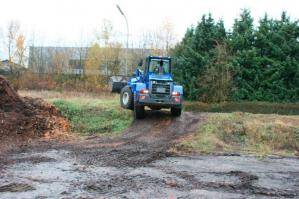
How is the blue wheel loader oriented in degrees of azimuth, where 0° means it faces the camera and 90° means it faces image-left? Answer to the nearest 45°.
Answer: approximately 135°

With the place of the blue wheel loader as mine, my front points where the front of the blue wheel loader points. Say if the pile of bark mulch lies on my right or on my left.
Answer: on my left
